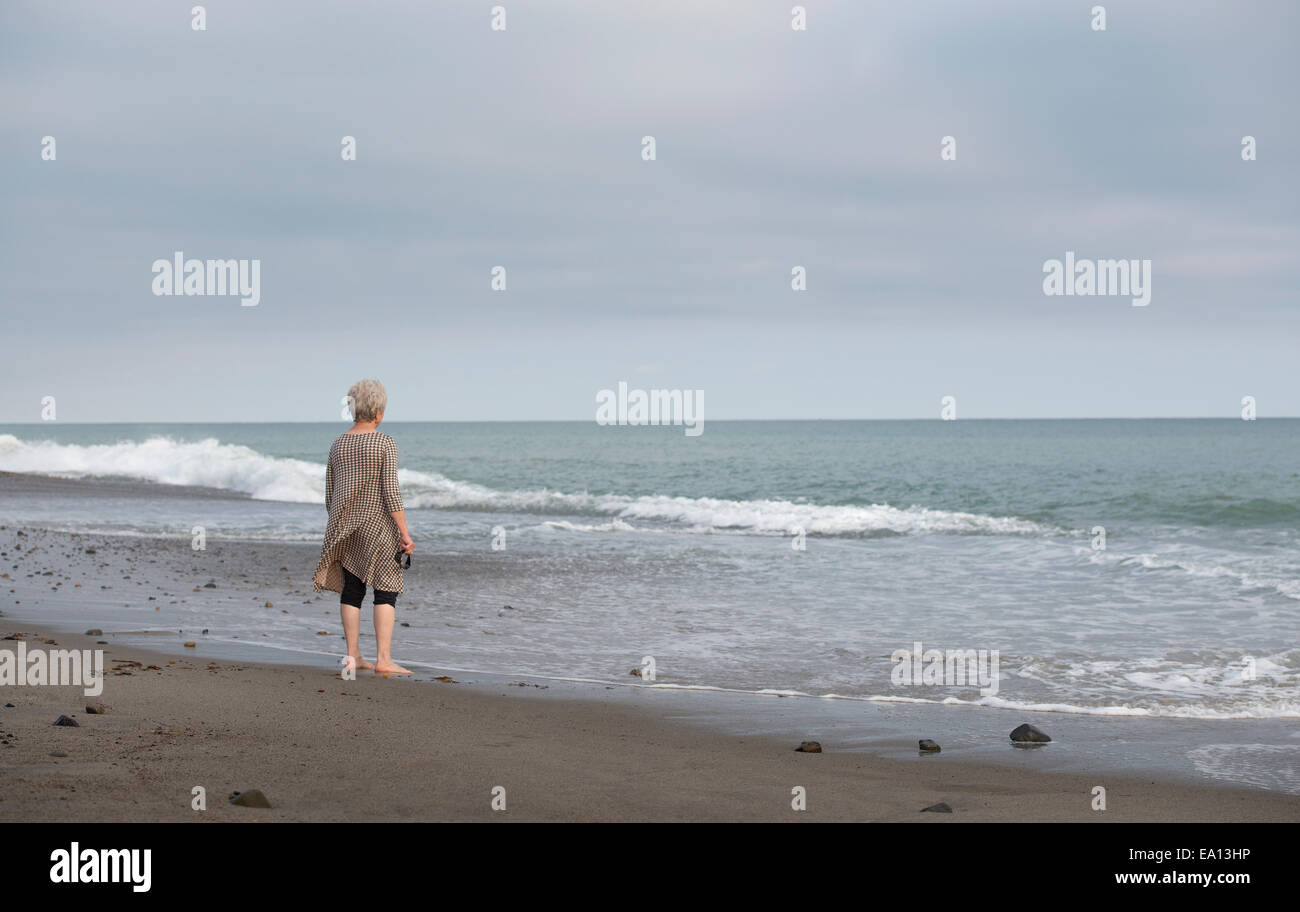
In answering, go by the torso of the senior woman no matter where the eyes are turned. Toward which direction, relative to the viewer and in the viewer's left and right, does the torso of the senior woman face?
facing away from the viewer and to the right of the viewer

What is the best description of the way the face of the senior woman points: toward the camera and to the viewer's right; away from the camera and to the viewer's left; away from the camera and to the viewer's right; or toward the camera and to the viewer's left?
away from the camera and to the viewer's right
